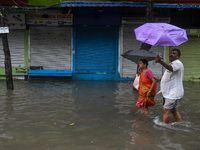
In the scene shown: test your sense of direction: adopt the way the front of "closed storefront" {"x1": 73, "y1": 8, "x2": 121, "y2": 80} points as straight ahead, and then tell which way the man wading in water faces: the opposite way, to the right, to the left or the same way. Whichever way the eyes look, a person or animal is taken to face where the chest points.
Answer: to the right

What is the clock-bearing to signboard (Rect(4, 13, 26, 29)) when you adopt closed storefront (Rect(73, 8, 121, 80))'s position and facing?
The signboard is roughly at 3 o'clock from the closed storefront.

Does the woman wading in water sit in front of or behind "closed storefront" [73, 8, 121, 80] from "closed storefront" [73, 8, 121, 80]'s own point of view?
in front

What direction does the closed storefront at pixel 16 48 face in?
toward the camera

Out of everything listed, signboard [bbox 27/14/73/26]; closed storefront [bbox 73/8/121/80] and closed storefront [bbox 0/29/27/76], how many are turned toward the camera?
3

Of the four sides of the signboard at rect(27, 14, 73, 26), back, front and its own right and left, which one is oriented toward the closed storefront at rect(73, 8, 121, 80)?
left

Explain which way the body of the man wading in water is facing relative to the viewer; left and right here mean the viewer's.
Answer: facing to the left of the viewer
